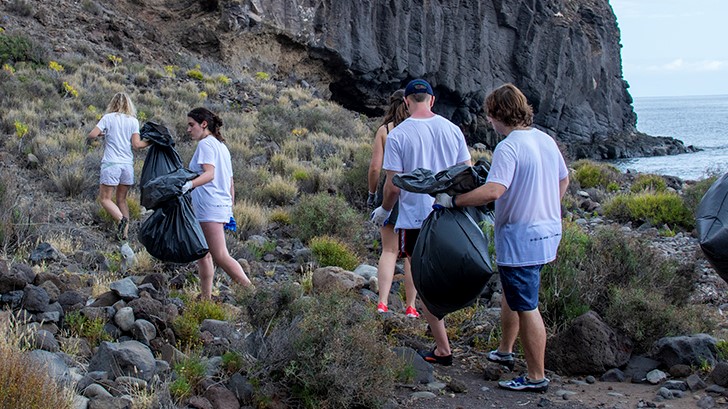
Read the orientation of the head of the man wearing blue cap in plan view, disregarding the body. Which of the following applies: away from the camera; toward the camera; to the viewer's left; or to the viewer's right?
away from the camera

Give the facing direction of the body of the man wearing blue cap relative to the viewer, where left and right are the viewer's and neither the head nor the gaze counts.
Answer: facing away from the viewer

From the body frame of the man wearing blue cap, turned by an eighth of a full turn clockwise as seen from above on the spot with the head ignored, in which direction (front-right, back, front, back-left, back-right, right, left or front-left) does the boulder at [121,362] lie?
back

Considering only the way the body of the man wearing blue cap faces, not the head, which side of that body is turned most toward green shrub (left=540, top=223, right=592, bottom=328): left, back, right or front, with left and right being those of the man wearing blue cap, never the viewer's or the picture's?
right

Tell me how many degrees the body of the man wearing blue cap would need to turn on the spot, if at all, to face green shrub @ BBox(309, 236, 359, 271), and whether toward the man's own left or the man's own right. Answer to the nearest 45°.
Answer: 0° — they already face it

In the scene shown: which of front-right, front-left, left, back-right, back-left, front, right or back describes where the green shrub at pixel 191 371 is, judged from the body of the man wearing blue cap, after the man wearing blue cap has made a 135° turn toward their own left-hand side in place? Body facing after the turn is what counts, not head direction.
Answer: front

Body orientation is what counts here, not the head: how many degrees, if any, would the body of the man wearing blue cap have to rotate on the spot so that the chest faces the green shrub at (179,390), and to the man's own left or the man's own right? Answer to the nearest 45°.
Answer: approximately 135° to the man's own left

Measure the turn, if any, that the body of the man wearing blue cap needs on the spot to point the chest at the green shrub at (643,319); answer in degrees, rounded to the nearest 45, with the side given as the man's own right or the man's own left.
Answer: approximately 90° to the man's own right
